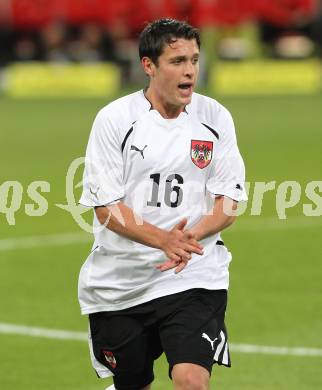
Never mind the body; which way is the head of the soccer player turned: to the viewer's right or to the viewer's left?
to the viewer's right

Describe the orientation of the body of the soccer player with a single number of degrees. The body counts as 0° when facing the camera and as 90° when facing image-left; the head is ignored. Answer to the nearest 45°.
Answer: approximately 0°
